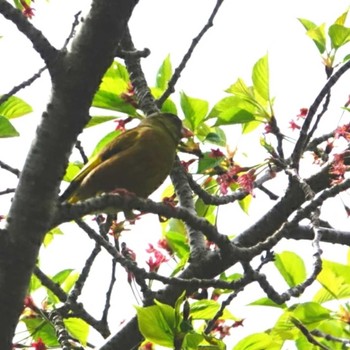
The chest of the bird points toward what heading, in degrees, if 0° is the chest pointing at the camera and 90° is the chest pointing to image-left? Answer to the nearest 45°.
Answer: approximately 270°

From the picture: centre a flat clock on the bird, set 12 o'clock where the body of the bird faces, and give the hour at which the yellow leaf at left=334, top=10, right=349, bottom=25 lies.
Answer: The yellow leaf is roughly at 1 o'clock from the bird.
